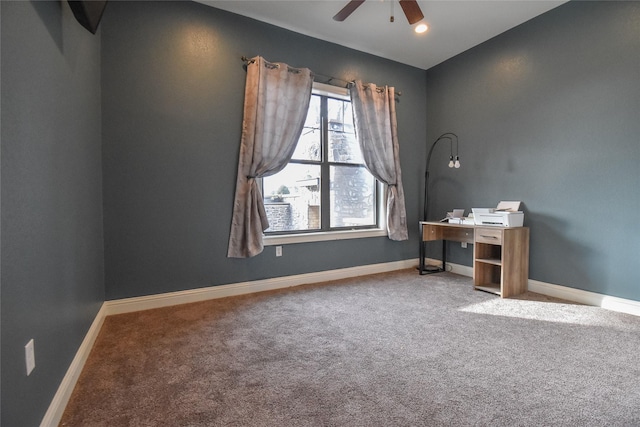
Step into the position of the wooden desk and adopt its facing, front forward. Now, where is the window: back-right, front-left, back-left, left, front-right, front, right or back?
front-right

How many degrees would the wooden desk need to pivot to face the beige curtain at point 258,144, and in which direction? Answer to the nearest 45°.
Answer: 0° — it already faces it

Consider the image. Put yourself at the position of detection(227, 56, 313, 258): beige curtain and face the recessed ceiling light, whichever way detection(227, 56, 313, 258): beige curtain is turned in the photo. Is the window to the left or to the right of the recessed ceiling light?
left

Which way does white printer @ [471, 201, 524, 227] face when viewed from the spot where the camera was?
facing the viewer and to the left of the viewer

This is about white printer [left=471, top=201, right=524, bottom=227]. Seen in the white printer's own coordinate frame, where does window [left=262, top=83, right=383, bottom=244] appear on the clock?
The window is roughly at 1 o'clock from the white printer.

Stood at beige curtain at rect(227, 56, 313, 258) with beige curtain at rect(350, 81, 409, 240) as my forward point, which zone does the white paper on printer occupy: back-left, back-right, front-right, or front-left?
front-right

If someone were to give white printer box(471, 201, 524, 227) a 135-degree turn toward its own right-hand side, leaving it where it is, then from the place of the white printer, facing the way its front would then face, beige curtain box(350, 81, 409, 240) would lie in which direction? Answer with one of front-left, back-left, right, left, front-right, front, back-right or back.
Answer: left
